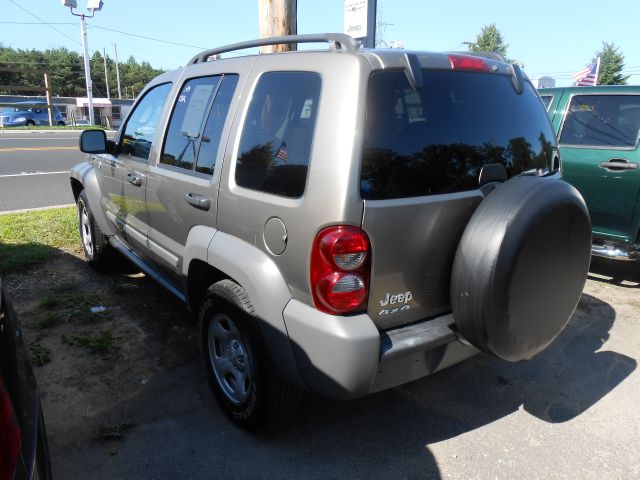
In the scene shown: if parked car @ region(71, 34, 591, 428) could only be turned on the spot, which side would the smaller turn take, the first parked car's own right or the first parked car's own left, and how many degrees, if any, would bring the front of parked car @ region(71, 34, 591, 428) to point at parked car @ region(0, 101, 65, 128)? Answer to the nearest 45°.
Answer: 0° — it already faces it

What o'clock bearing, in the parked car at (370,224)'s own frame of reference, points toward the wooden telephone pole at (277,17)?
The wooden telephone pole is roughly at 1 o'clock from the parked car.

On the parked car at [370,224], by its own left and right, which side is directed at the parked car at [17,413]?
left

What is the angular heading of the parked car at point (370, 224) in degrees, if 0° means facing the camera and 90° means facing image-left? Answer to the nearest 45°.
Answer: approximately 135°

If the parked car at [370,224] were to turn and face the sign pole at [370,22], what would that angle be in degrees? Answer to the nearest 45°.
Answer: approximately 45° to its right

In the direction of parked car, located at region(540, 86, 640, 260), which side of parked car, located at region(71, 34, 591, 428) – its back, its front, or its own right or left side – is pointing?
right

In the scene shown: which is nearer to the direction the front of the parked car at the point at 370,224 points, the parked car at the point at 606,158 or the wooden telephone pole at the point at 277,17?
the wooden telephone pole
